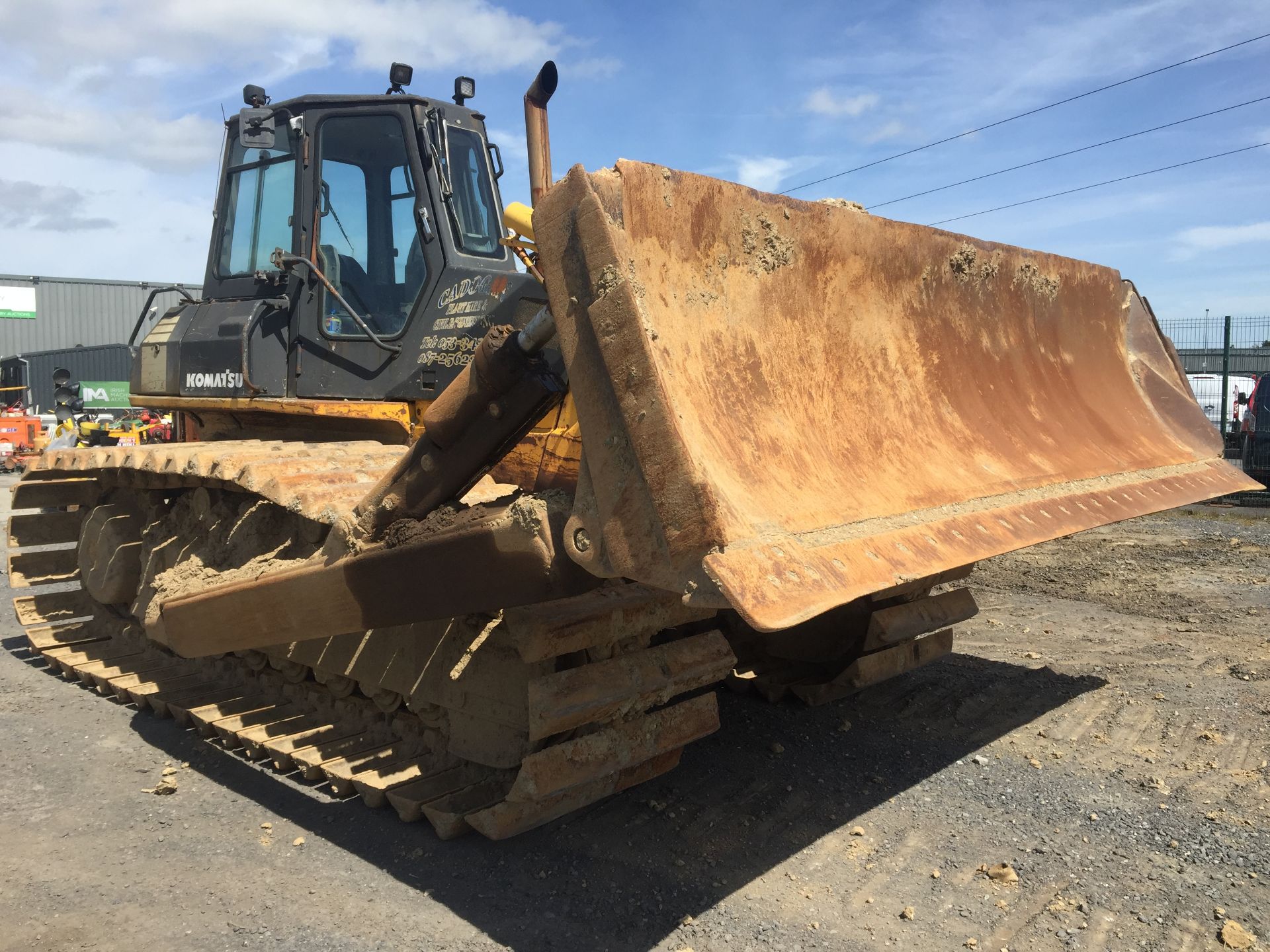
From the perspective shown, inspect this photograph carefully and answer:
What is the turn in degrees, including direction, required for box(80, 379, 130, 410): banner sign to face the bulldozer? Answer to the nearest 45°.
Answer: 0° — it already faces it

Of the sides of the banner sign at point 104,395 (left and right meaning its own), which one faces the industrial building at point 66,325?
back

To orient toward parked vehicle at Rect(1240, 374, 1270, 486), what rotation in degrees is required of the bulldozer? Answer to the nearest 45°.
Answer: approximately 90° to its left

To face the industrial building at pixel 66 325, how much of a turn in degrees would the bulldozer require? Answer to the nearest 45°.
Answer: approximately 180°

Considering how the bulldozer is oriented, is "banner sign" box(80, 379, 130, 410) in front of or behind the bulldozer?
behind

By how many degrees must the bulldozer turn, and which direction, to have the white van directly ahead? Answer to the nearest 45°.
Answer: approximately 90° to its left

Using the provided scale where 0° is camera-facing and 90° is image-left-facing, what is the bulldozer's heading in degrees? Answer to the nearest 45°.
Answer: approximately 315°

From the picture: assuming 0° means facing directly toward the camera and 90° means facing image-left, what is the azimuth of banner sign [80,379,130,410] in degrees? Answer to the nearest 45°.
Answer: approximately 0°

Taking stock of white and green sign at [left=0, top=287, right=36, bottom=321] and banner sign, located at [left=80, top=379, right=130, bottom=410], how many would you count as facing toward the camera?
2
